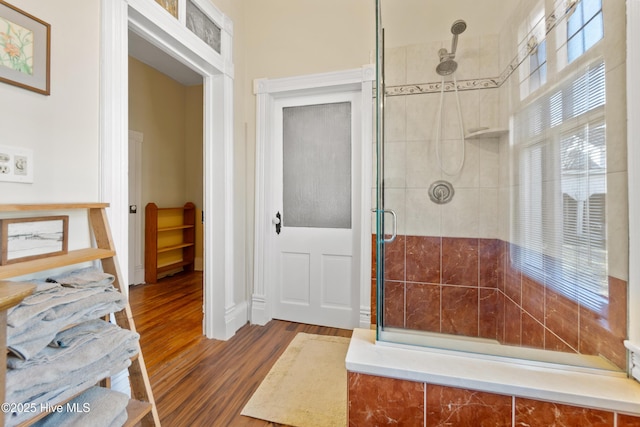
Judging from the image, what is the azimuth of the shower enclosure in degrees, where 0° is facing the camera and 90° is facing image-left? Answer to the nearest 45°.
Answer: approximately 0°

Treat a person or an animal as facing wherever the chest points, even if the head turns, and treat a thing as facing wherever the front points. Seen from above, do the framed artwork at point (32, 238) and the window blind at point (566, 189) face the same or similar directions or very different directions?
very different directions

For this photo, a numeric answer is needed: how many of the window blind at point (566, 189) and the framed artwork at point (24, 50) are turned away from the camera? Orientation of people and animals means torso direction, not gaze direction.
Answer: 0

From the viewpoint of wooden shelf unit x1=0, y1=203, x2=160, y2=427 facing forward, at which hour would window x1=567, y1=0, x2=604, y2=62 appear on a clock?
The window is roughly at 12 o'clock from the wooden shelf unit.

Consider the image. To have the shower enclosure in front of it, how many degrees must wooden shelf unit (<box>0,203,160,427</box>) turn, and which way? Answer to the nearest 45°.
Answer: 0° — it already faces it

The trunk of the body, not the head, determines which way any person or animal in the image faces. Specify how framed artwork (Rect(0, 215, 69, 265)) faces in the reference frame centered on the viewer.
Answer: facing the viewer and to the right of the viewer

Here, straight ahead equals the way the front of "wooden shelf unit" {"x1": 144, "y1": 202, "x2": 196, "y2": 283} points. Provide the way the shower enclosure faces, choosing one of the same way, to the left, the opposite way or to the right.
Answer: to the right

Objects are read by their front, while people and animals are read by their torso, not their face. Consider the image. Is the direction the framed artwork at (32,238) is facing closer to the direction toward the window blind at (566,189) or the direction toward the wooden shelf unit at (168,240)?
the window blind
